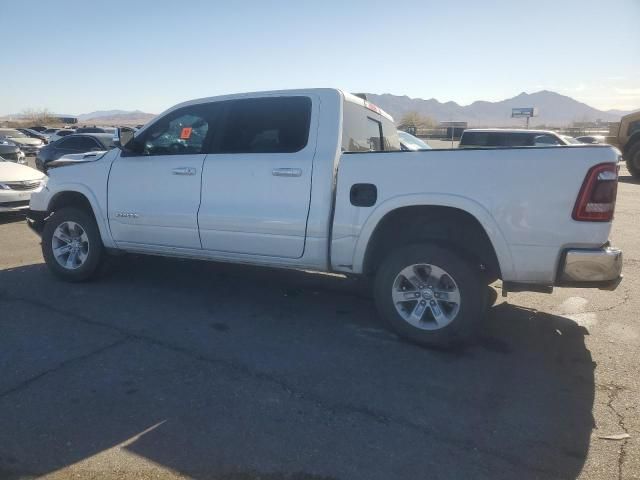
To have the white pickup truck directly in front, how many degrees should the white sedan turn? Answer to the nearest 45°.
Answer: approximately 45° to its right

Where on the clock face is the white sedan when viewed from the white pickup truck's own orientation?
The white sedan is roughly at 12 o'clock from the white pickup truck.

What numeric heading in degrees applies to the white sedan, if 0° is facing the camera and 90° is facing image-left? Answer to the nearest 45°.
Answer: approximately 315°

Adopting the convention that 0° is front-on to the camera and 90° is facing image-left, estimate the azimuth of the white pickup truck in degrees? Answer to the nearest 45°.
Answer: approximately 135°
